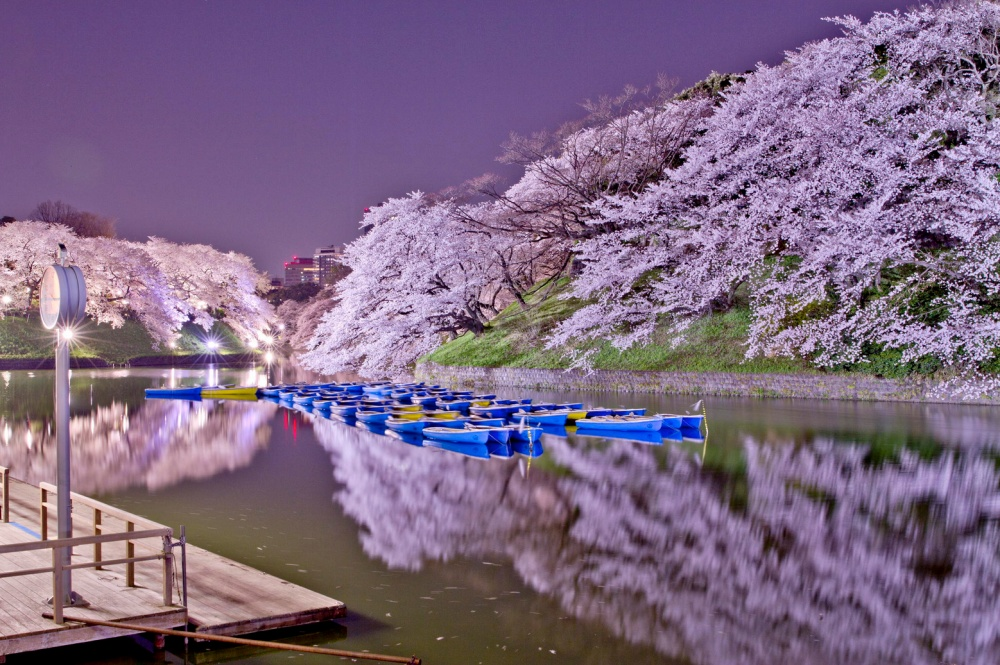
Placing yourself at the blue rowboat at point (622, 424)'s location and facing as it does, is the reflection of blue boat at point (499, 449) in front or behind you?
behind

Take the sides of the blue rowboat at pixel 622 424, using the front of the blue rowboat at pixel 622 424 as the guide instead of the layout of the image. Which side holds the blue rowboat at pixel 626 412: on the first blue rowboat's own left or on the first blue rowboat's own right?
on the first blue rowboat's own left

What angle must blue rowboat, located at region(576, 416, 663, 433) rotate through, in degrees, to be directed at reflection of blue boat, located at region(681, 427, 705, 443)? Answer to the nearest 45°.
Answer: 0° — it already faces it

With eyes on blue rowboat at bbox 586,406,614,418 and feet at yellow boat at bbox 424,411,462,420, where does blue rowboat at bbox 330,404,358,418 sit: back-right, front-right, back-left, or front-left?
back-left

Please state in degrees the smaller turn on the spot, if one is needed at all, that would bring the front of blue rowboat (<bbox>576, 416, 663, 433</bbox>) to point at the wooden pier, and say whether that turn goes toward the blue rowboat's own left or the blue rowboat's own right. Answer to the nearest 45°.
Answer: approximately 90° to the blue rowboat's own right

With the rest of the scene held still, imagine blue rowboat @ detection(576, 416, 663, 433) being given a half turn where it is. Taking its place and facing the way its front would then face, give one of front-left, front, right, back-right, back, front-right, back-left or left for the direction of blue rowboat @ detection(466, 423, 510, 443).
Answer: front-left

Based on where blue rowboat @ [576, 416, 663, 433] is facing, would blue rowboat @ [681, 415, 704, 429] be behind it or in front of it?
in front

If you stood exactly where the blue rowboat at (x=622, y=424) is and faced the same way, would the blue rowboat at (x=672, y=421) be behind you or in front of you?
in front

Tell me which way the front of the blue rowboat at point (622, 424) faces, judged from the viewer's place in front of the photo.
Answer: facing to the right of the viewer

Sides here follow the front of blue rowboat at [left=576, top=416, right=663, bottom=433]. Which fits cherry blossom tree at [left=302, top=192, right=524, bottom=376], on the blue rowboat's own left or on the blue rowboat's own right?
on the blue rowboat's own left

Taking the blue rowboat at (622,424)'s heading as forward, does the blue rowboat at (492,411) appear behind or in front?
behind

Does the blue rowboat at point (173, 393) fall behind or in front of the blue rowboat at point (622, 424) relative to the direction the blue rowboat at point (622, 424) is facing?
behind

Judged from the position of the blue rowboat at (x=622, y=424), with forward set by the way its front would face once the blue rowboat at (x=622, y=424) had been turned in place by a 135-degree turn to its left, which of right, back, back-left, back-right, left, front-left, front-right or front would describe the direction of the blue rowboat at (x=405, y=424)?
front-left

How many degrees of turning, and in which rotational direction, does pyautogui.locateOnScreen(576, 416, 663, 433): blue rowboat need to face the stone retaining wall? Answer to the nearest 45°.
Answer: approximately 90° to its left
